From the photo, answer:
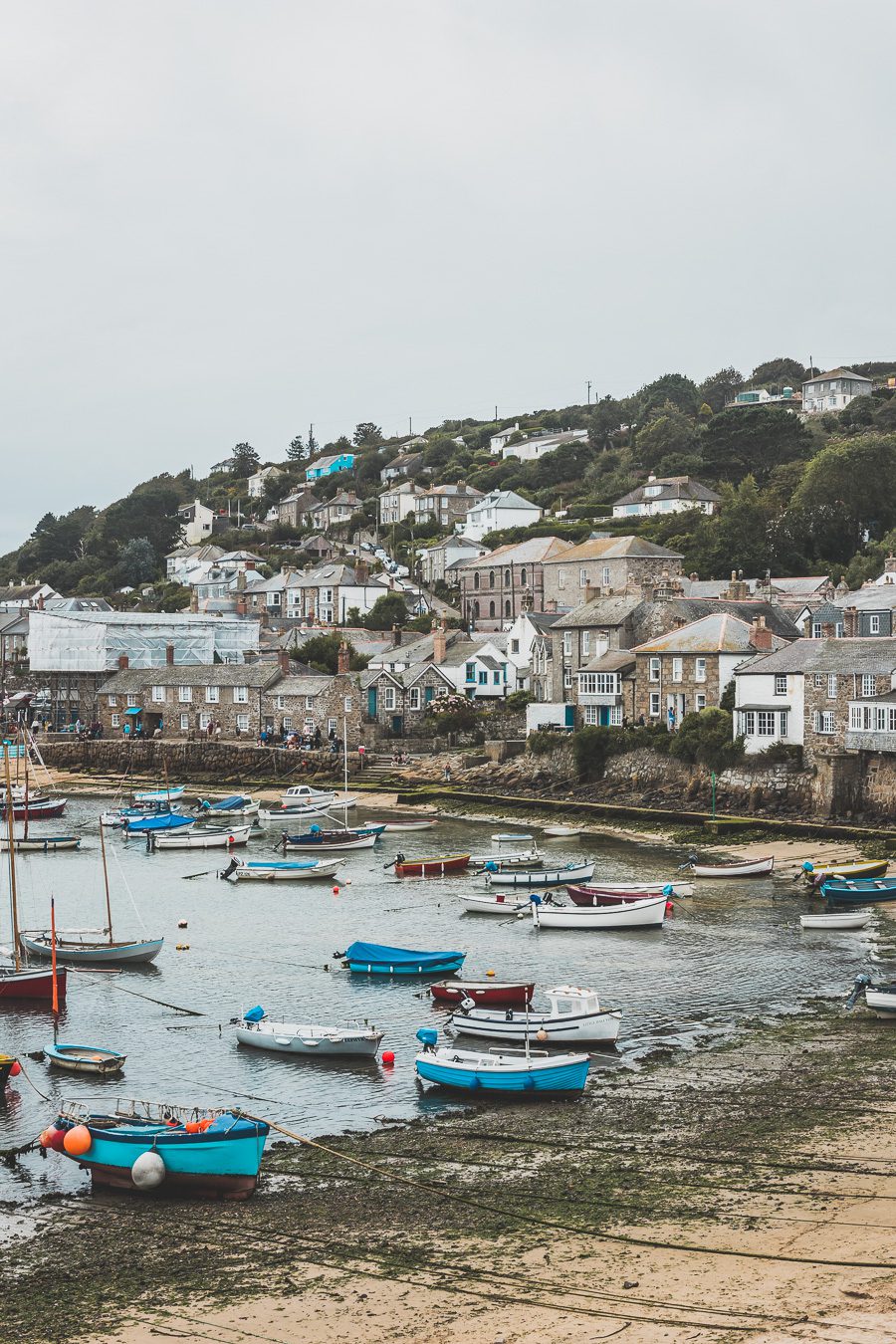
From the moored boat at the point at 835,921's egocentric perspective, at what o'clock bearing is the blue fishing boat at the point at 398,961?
The blue fishing boat is roughly at 5 o'clock from the moored boat.

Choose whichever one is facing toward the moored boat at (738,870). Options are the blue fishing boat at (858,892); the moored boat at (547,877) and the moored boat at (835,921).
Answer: the moored boat at (547,877)

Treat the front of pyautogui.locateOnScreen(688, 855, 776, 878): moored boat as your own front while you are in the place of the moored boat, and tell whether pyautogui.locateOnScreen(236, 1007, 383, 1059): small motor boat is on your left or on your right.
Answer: on your right

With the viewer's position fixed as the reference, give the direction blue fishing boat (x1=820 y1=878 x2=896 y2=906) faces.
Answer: facing to the right of the viewer

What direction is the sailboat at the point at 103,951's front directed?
to the viewer's right

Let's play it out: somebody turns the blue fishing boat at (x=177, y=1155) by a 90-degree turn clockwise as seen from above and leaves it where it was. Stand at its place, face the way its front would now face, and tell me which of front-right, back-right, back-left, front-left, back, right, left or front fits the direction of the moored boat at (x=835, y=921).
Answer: back

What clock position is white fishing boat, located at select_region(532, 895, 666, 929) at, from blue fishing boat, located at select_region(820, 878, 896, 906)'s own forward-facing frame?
The white fishing boat is roughly at 5 o'clock from the blue fishing boat.

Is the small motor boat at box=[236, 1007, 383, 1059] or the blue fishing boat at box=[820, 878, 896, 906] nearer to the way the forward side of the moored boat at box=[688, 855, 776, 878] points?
the blue fishing boat

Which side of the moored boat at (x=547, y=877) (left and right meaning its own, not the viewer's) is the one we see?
right

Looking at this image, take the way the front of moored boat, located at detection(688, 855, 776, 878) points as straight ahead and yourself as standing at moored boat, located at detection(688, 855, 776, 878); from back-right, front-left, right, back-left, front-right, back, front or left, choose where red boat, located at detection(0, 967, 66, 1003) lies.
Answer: back-right

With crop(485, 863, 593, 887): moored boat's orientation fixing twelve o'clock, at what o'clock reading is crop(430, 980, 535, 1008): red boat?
The red boat is roughly at 3 o'clock from the moored boat.
